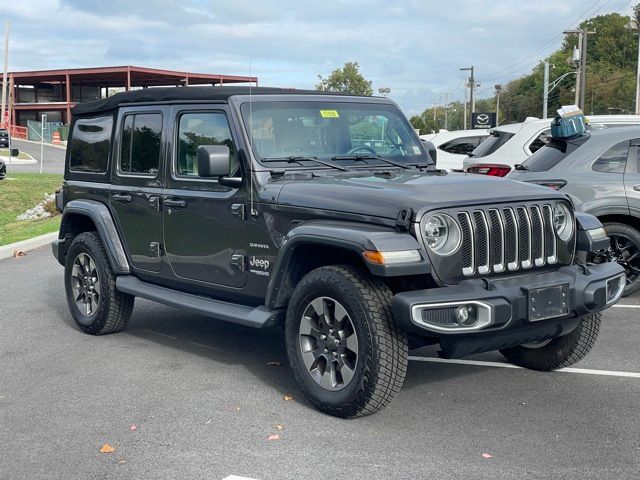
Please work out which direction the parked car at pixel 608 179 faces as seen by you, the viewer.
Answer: facing away from the viewer and to the right of the viewer

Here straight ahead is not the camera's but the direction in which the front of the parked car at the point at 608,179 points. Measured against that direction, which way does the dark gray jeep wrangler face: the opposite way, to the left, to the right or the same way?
to the right

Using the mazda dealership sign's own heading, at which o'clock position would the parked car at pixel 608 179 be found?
The parked car is roughly at 12 o'clock from the mazda dealership sign.

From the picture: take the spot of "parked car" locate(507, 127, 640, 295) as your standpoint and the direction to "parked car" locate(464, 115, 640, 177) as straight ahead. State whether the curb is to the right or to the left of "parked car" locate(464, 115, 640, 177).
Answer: left

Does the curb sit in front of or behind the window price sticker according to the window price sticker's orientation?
behind

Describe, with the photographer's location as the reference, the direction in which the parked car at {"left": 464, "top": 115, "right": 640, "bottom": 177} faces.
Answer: facing away from the viewer and to the right of the viewer

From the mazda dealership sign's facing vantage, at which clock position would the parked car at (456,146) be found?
The parked car is roughly at 12 o'clock from the mazda dealership sign.

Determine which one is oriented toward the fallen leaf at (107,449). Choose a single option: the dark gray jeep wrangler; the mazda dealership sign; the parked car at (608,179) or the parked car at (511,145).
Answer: the mazda dealership sign

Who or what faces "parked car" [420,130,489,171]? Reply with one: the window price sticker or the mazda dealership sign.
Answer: the mazda dealership sign

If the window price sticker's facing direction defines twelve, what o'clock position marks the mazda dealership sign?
The mazda dealership sign is roughly at 8 o'clock from the window price sticker.
